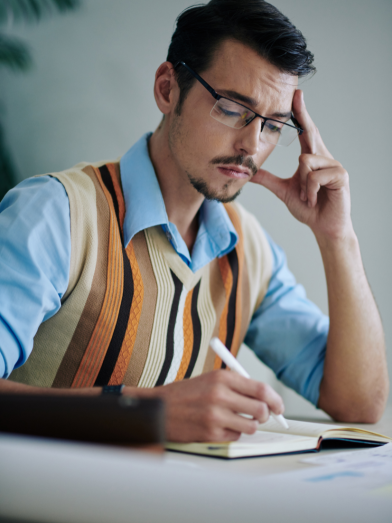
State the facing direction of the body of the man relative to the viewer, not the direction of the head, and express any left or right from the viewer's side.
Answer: facing the viewer and to the right of the viewer
